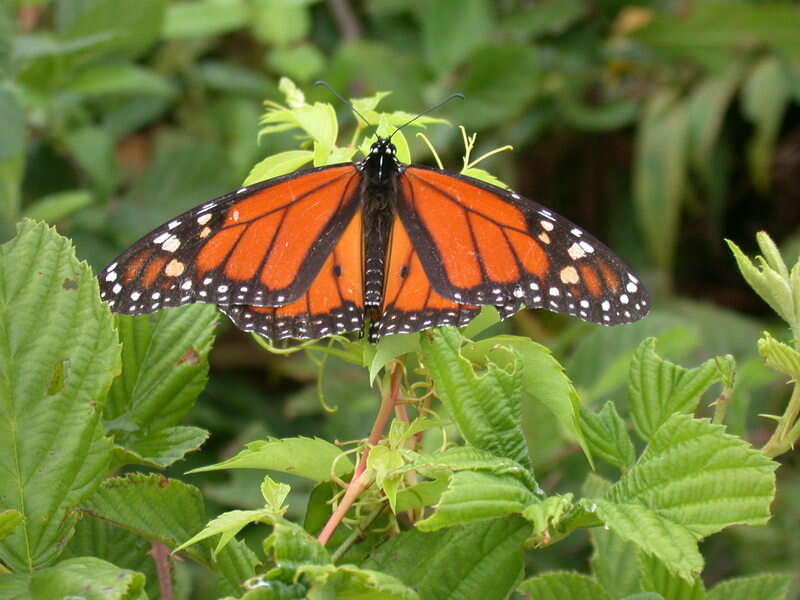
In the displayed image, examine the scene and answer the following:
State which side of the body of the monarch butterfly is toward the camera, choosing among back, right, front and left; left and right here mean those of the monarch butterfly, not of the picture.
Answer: back

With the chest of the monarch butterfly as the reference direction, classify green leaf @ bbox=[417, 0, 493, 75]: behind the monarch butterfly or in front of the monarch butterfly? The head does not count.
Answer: in front
